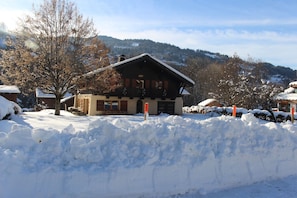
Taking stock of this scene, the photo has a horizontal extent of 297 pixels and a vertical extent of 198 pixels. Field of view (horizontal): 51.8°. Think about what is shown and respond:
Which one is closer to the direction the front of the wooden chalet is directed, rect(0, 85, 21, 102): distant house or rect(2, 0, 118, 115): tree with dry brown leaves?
the tree with dry brown leaves

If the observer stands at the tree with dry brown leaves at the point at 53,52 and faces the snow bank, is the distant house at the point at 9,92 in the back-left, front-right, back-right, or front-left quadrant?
back-right

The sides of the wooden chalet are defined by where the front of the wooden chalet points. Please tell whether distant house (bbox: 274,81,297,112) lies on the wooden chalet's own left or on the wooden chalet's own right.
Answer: on the wooden chalet's own left

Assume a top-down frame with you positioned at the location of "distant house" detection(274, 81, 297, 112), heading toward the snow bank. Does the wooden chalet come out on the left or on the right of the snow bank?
right

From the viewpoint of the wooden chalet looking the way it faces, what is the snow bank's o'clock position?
The snow bank is roughly at 12 o'clock from the wooden chalet.

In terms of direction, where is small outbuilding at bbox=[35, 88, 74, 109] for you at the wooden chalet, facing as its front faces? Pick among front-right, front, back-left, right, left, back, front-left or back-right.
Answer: back-right

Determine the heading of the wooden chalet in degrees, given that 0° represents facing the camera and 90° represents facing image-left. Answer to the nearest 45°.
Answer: approximately 0°

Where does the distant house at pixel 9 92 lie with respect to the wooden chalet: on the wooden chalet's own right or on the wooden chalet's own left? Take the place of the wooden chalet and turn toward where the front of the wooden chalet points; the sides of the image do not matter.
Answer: on the wooden chalet's own right

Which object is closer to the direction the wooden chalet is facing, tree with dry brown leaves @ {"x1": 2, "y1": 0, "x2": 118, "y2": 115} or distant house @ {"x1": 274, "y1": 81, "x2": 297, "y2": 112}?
the tree with dry brown leaves
